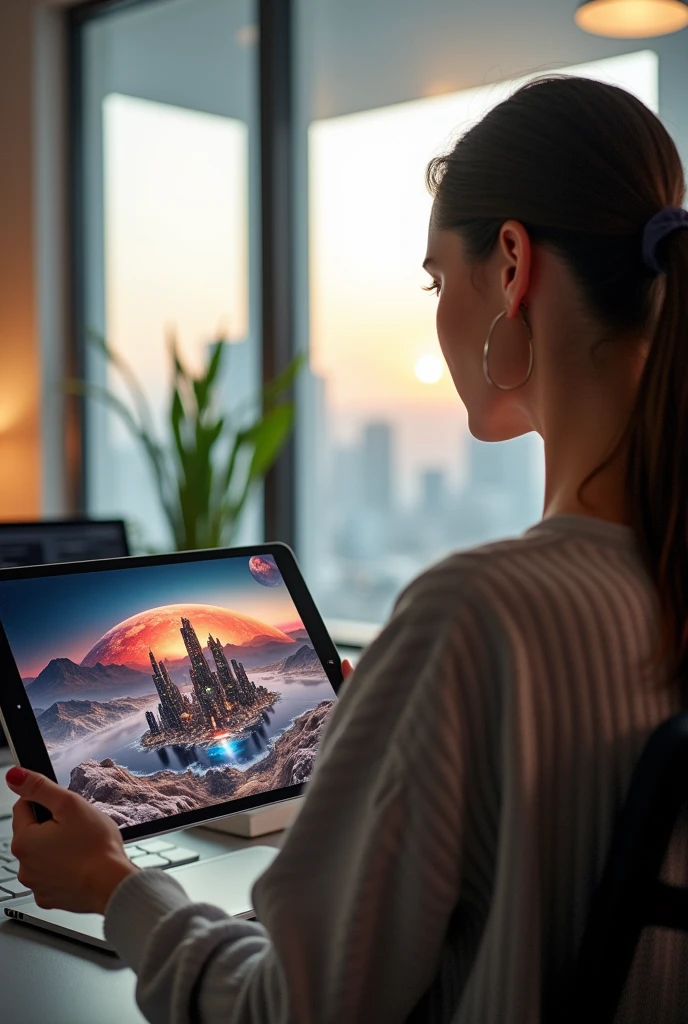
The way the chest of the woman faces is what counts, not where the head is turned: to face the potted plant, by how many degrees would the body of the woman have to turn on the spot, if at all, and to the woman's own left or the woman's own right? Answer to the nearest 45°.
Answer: approximately 45° to the woman's own right

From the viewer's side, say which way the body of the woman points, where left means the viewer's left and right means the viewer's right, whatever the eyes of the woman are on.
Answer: facing away from the viewer and to the left of the viewer

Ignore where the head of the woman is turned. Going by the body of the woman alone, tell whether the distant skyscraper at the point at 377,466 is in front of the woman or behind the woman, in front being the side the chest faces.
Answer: in front

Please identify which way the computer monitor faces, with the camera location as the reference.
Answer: facing the viewer and to the right of the viewer

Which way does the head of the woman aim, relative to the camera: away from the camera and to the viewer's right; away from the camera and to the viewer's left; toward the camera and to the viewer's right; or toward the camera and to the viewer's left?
away from the camera and to the viewer's left

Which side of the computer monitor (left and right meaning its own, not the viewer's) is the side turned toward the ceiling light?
left

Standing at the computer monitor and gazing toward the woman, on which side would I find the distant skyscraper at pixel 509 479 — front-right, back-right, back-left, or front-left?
back-left

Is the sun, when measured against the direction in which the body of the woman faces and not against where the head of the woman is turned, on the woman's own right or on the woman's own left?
on the woman's own right

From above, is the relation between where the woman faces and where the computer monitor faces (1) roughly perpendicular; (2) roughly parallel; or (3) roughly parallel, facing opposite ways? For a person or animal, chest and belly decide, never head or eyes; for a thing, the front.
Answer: roughly parallel, facing opposite ways
